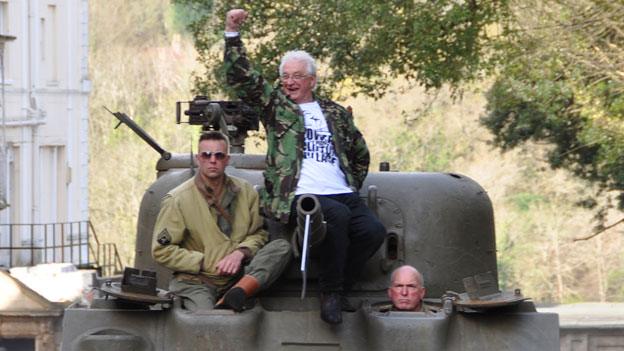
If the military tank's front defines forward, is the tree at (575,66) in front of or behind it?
behind

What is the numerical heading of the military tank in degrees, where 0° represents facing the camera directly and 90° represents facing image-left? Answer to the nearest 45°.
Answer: approximately 0°
